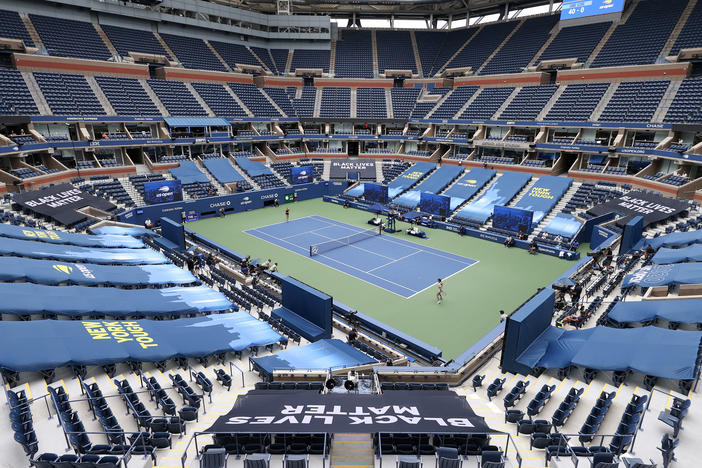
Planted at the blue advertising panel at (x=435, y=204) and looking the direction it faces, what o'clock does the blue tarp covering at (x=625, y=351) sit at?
The blue tarp covering is roughly at 10 o'clock from the blue advertising panel.

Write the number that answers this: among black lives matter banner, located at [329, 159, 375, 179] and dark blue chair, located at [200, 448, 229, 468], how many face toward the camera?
1

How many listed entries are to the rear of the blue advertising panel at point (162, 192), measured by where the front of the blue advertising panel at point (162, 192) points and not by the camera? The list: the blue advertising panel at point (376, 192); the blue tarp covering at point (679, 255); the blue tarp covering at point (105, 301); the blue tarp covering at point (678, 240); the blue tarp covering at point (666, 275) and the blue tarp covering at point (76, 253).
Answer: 0

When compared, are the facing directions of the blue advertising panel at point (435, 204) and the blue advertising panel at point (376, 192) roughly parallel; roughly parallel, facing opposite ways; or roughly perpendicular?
roughly parallel

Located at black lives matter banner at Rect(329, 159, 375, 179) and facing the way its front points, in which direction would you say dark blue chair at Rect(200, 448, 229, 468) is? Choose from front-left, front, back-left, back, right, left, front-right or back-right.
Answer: front

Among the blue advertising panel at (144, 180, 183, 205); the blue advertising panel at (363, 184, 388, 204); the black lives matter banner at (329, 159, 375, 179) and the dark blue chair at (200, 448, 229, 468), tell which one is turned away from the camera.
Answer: the dark blue chair

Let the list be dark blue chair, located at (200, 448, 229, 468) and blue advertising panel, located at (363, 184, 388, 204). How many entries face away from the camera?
1

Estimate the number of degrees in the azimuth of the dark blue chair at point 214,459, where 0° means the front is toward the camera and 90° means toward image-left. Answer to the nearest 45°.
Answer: approximately 180°

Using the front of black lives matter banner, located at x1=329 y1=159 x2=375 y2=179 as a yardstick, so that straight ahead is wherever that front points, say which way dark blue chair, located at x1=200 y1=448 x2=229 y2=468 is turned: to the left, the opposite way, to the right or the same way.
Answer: the opposite way

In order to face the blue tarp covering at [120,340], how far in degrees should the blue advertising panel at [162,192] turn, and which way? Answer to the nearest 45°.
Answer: approximately 45° to its right

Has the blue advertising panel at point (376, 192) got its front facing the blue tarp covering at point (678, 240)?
no

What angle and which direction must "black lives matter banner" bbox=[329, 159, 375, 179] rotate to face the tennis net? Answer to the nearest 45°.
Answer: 0° — it already faces it

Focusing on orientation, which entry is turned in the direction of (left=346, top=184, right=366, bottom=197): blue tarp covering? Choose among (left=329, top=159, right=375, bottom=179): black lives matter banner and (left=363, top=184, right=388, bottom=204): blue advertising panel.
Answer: the black lives matter banner

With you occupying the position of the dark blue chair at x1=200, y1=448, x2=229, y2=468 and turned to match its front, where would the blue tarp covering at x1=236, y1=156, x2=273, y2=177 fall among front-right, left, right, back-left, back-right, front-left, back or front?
front

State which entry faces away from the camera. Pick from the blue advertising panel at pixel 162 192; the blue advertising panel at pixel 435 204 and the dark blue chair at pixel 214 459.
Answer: the dark blue chair

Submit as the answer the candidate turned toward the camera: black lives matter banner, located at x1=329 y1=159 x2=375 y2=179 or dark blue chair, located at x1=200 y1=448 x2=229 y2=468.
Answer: the black lives matter banner

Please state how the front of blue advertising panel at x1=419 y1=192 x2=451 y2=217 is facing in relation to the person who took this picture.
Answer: facing the viewer and to the left of the viewer

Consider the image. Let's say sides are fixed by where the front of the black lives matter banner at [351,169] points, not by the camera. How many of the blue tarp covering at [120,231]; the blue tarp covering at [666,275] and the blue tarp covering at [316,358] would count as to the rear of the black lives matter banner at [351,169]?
0

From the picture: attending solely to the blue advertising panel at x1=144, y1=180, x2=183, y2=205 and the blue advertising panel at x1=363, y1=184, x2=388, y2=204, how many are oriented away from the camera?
0

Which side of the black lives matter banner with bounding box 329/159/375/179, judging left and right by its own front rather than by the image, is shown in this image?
front

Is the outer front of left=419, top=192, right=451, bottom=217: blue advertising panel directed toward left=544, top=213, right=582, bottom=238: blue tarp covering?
no
